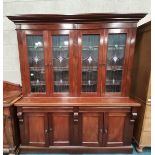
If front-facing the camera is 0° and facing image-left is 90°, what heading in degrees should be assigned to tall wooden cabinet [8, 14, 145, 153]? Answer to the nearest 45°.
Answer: approximately 0°

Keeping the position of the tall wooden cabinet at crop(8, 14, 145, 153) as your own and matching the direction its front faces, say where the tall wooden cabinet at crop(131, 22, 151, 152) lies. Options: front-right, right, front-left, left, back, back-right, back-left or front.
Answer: left
